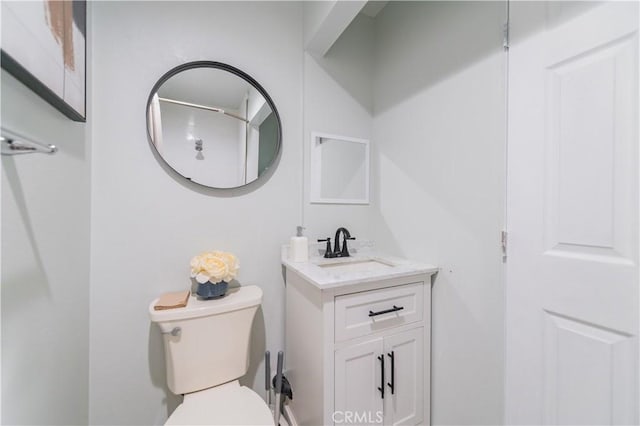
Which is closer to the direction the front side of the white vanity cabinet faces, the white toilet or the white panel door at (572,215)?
the white panel door

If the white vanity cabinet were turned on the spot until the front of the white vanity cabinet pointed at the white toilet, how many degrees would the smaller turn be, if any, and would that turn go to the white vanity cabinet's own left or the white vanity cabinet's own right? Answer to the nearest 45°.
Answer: approximately 135° to the white vanity cabinet's own right

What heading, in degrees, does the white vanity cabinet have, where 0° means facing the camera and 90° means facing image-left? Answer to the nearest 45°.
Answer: approximately 315°

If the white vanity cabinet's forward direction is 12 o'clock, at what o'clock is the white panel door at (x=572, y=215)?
The white panel door is roughly at 11 o'clock from the white vanity cabinet.

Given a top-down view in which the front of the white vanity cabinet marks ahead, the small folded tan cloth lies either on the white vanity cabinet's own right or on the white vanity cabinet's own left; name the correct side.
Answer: on the white vanity cabinet's own right
